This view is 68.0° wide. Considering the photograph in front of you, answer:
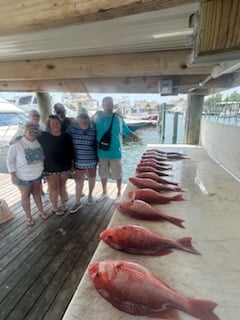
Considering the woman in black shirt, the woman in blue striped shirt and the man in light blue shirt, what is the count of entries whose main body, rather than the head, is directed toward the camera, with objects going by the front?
3

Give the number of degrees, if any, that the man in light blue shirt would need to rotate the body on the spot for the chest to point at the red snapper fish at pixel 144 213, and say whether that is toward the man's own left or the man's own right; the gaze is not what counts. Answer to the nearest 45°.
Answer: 0° — they already face it

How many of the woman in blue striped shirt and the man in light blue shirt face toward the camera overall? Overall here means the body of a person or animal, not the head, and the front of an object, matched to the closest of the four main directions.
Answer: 2

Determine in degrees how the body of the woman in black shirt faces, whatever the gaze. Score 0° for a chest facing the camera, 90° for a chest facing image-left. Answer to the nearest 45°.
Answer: approximately 0°

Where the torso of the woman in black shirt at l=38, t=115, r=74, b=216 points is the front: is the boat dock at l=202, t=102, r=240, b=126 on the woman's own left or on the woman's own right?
on the woman's own left

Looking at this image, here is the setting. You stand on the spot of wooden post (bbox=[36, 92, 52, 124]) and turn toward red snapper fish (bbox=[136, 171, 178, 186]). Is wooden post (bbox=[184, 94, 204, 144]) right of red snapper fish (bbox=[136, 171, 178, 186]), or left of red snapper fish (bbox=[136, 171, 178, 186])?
left

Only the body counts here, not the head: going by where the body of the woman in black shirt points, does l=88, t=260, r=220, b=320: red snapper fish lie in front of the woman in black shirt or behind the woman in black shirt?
in front

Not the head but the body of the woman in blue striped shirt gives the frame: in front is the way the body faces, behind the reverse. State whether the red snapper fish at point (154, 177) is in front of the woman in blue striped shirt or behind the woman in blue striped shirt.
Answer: in front
